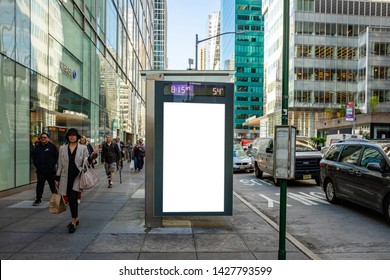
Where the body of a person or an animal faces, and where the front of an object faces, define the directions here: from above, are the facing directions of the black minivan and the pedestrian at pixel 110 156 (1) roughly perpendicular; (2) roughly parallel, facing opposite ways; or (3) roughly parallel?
roughly parallel

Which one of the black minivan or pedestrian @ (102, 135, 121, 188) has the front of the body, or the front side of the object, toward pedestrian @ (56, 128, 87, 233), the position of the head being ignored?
pedestrian @ (102, 135, 121, 188)

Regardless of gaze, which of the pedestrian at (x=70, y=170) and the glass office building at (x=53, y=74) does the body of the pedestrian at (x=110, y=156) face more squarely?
the pedestrian

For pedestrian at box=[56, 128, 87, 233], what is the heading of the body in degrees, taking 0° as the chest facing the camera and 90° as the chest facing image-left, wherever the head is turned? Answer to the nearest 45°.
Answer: approximately 0°

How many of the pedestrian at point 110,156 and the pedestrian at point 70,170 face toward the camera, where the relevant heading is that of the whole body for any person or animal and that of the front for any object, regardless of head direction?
2

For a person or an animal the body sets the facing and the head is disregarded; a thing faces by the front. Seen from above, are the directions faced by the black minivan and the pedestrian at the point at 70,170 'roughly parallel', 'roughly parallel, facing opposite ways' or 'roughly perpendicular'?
roughly parallel

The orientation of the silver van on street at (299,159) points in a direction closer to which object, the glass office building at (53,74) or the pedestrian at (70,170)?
the pedestrian

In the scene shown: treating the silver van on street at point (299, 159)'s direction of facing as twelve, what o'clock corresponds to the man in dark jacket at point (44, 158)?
The man in dark jacket is roughly at 3 o'clock from the silver van on street.

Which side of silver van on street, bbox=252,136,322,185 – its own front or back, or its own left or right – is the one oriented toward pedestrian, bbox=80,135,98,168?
right

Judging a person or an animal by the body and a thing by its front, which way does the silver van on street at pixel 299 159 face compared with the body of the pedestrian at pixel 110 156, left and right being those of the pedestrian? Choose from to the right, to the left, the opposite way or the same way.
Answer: the same way
